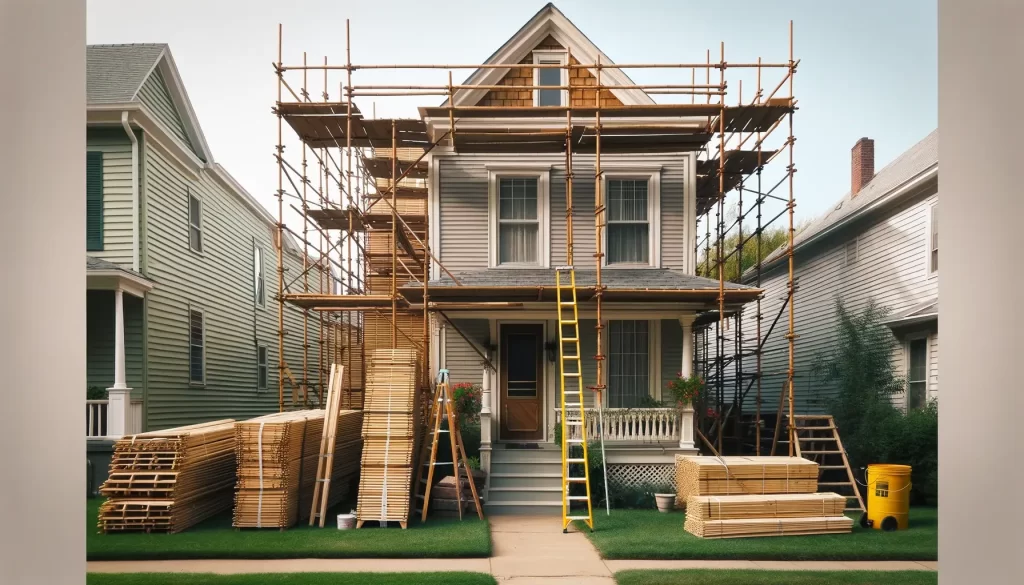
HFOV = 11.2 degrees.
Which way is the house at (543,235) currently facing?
toward the camera

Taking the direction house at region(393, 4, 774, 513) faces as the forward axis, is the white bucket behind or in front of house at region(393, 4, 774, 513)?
in front

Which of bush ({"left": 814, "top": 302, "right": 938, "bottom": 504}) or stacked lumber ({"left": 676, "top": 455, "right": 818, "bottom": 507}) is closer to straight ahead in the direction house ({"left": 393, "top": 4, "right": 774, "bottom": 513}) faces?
the stacked lumber

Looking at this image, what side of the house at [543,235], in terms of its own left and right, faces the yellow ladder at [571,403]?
front

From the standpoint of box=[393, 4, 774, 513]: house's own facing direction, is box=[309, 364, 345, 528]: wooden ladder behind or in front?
in front
